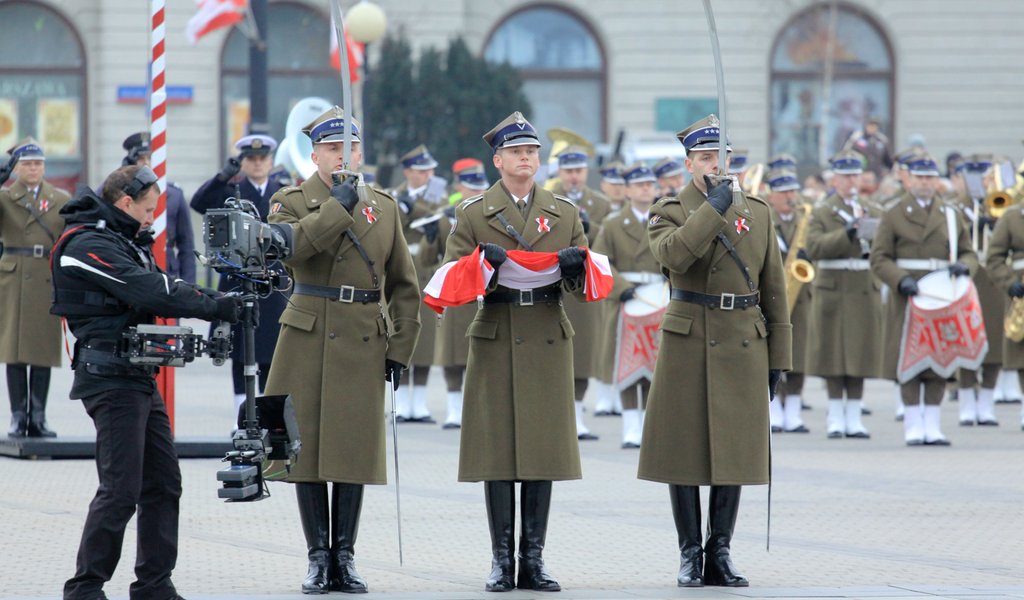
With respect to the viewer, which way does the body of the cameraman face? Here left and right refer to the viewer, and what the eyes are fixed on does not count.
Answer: facing to the right of the viewer

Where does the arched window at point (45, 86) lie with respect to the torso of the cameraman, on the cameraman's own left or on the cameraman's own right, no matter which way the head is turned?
on the cameraman's own left

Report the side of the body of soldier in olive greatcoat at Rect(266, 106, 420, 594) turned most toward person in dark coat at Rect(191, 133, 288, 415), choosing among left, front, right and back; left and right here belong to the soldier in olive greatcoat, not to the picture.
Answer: back

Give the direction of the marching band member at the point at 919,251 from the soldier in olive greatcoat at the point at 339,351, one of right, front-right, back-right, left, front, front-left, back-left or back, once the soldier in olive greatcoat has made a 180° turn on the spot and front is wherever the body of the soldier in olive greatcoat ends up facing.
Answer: front-right

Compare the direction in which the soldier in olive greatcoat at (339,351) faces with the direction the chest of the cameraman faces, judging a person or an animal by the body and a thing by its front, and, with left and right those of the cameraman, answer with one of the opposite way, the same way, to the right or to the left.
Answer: to the right

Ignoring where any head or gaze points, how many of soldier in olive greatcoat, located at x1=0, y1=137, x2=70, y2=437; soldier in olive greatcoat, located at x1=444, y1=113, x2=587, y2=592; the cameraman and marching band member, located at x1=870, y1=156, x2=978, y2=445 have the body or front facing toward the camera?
3

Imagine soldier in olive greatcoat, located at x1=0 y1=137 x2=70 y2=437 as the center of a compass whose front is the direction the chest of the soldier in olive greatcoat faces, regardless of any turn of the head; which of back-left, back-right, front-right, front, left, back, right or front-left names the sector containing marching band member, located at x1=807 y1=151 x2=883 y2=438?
left

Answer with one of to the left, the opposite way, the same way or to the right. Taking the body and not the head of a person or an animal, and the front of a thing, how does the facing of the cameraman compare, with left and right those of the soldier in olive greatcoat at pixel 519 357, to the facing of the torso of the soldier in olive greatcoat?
to the left

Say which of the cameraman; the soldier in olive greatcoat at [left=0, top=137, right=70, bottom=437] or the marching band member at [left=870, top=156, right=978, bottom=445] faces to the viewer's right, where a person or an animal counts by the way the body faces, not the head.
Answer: the cameraman

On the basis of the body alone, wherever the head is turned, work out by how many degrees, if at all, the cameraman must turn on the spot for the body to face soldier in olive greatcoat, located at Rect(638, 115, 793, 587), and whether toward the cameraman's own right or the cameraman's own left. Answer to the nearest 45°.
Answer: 0° — they already face them

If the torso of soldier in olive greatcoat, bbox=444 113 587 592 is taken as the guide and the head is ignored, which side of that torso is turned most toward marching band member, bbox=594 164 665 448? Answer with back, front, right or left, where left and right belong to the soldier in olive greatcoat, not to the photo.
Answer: back
